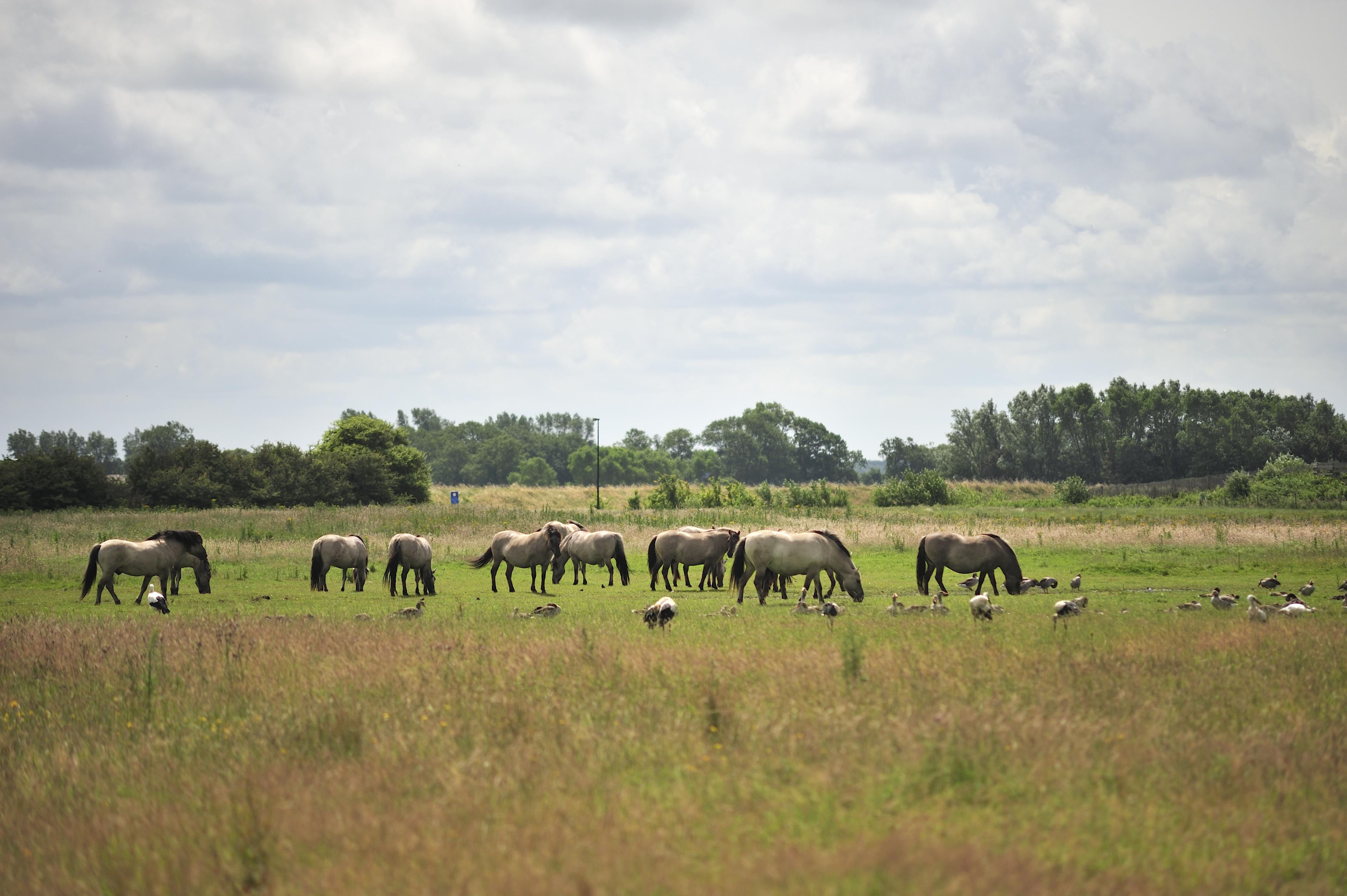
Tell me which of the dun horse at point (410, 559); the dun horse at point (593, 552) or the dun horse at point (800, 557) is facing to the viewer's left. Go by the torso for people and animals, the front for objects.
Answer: the dun horse at point (593, 552)

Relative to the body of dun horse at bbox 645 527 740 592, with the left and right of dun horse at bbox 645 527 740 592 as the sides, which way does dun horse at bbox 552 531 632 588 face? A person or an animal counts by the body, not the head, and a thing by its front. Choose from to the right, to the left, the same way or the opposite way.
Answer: the opposite way

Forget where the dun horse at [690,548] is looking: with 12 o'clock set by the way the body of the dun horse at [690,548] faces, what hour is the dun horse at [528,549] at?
the dun horse at [528,549] is roughly at 6 o'clock from the dun horse at [690,548].

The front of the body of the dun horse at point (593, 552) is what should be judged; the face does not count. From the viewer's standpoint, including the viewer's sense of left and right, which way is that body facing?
facing to the left of the viewer

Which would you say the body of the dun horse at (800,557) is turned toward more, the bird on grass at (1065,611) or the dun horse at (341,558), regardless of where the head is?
the bird on grass

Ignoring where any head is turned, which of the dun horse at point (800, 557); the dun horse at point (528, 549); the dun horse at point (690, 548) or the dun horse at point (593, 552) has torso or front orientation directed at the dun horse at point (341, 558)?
the dun horse at point (593, 552)

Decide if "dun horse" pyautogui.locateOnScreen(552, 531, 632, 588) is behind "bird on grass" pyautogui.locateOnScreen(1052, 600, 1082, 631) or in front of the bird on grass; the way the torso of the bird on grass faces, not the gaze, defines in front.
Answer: in front

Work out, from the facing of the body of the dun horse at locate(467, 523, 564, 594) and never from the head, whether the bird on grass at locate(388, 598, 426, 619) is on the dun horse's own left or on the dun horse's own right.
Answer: on the dun horse's own right

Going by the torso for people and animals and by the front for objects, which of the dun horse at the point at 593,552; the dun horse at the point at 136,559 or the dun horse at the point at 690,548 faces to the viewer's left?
the dun horse at the point at 593,552

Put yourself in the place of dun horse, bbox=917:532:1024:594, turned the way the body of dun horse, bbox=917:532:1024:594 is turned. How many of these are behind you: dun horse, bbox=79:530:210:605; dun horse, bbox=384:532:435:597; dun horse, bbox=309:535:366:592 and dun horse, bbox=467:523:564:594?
4

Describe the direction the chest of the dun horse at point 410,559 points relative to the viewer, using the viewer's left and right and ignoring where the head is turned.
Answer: facing away from the viewer and to the right of the viewer

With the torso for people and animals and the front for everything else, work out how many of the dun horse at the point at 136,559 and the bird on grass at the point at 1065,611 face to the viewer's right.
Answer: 1

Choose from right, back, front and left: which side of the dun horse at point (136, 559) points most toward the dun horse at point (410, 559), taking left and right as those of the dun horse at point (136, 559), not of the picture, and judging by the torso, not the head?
front

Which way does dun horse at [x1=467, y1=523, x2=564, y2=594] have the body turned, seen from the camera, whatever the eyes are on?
to the viewer's right

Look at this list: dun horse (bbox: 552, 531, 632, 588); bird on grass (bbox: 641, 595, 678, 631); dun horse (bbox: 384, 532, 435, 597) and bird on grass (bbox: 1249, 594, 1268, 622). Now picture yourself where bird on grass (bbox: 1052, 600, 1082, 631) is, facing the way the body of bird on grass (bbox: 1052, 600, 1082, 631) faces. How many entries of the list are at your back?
1

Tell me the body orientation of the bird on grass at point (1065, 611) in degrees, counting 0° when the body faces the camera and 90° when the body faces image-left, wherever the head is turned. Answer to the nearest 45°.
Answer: approximately 90°

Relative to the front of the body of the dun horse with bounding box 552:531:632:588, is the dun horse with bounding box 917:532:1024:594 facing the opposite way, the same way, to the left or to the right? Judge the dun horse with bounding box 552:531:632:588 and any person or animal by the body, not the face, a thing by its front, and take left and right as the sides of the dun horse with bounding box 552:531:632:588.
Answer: the opposite way
